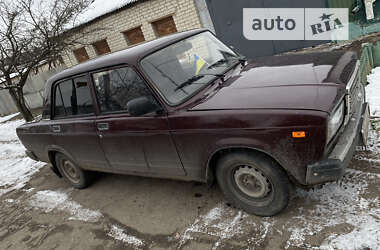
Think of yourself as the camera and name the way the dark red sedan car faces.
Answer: facing the viewer and to the right of the viewer

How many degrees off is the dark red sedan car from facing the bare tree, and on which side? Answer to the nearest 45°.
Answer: approximately 180°
